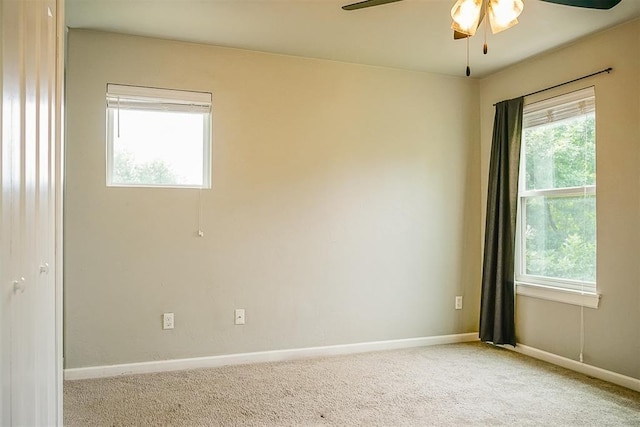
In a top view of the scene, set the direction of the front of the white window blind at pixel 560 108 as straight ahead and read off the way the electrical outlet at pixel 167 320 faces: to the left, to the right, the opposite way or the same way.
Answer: to the left

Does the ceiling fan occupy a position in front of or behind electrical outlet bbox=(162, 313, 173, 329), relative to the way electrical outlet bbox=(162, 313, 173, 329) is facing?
in front

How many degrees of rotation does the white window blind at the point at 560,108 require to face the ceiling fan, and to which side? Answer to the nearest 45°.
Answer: approximately 45° to its left

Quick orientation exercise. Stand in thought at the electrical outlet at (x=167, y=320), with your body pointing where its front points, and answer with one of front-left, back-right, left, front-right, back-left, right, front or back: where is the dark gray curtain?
left

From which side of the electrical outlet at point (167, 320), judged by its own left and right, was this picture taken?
front

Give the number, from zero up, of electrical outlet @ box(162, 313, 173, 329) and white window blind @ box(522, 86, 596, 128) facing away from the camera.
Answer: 0

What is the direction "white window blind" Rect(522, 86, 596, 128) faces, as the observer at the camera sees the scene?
facing the viewer and to the left of the viewer

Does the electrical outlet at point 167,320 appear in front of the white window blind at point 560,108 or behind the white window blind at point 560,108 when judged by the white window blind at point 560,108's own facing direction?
in front
